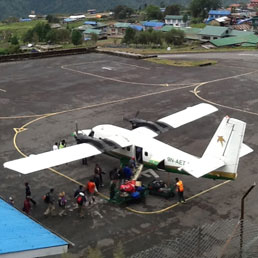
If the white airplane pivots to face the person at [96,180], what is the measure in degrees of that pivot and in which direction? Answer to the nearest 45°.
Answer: approximately 45° to its left

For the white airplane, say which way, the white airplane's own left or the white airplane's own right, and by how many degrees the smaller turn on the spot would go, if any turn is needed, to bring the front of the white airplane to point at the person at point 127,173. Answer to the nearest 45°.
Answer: approximately 45° to the white airplane's own left

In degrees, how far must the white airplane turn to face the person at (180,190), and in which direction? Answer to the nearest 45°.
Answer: approximately 180°

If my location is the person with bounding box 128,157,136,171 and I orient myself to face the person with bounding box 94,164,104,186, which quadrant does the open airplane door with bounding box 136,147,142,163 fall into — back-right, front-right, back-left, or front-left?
back-right

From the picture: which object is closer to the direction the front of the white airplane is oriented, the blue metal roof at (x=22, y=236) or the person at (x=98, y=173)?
the person

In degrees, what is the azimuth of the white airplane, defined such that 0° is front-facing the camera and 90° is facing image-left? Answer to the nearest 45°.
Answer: approximately 135°

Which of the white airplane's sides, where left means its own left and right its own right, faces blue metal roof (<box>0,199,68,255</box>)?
left

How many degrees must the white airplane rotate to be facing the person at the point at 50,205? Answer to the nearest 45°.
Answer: approximately 90° to its left

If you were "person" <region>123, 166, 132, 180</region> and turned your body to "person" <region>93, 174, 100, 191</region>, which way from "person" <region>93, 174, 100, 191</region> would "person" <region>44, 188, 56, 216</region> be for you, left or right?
left

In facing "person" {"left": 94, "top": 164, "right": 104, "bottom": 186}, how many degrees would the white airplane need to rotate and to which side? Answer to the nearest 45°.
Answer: approximately 45° to its left

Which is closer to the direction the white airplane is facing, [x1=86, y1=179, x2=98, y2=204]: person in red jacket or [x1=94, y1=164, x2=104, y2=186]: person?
the person
